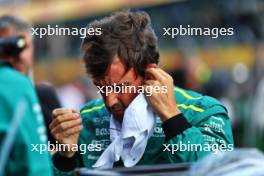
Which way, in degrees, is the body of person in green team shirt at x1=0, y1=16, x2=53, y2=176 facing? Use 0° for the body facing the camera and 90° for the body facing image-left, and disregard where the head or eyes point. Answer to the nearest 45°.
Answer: approximately 270°

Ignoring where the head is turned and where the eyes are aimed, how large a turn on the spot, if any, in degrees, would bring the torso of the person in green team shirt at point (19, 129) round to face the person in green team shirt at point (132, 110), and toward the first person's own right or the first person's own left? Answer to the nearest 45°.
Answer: approximately 45° to the first person's own left

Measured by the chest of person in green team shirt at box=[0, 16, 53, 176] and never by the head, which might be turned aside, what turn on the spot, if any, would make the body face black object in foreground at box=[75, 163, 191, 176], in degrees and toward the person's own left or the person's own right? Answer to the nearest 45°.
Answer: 0° — they already face it

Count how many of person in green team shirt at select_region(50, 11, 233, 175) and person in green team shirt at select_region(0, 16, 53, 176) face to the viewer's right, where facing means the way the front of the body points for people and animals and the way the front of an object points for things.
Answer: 1

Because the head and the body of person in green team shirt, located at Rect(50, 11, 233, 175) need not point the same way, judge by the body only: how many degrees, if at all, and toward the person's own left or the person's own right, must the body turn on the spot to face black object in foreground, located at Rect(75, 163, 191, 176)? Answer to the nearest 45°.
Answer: approximately 45° to the person's own left
